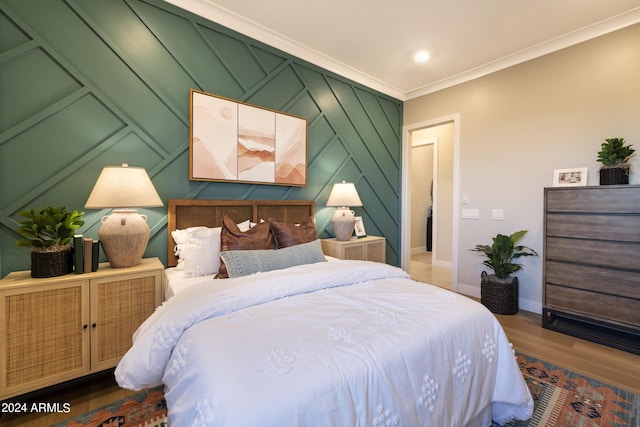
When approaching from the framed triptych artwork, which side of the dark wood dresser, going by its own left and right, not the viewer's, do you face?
front

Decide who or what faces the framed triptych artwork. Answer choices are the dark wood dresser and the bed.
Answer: the dark wood dresser

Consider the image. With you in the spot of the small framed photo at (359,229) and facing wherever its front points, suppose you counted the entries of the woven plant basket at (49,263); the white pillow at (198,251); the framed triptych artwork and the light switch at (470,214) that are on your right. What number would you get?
3

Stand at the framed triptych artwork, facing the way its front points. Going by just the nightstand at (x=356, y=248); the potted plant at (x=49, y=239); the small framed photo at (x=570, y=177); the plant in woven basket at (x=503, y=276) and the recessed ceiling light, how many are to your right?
1

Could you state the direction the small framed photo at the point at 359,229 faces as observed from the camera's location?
facing the viewer and to the right of the viewer

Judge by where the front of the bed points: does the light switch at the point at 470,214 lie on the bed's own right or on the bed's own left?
on the bed's own left

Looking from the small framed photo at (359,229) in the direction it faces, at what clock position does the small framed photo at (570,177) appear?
the small framed photo at (570,177) is roughly at 11 o'clock from the small framed photo at (359,229).

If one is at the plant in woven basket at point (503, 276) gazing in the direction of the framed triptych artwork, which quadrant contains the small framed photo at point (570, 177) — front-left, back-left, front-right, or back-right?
back-left

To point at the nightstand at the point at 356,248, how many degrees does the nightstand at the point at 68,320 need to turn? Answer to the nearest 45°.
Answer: approximately 45° to its left

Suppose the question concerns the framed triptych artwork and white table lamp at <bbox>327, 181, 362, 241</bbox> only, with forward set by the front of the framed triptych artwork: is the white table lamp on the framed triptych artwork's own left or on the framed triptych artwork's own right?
on the framed triptych artwork's own left

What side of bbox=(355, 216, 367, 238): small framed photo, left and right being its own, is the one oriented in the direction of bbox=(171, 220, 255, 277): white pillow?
right

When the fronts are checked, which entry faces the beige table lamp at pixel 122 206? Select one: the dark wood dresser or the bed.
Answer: the dark wood dresser

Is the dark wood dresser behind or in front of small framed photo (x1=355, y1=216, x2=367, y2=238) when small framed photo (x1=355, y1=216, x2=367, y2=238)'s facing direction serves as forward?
in front

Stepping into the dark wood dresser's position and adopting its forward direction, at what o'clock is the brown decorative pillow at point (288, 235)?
The brown decorative pillow is roughly at 12 o'clock from the dark wood dresser.

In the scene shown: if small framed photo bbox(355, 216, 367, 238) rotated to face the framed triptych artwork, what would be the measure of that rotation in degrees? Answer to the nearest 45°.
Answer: approximately 90° to its right

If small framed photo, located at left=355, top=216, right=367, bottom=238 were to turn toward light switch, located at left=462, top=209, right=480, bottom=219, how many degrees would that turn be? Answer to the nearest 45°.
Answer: approximately 45° to its left
